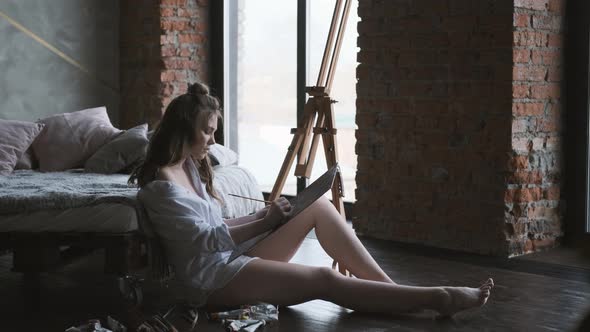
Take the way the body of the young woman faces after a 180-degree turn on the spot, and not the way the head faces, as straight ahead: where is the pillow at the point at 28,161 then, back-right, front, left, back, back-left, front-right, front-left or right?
front-right

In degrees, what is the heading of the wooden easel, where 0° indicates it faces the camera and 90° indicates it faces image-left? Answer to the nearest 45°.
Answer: approximately 45°

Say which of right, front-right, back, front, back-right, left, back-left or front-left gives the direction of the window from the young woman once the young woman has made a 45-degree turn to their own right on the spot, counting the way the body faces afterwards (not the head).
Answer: back-left

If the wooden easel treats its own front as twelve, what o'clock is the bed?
The bed is roughly at 12 o'clock from the wooden easel.

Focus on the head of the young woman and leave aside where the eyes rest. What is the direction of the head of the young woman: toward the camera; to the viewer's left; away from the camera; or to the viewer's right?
to the viewer's right

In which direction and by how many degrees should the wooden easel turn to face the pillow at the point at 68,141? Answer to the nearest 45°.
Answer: approximately 45° to its right

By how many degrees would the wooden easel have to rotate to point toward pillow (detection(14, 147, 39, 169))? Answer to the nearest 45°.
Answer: approximately 45° to its right

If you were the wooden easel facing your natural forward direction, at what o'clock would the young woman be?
The young woman is roughly at 11 o'clock from the wooden easel.

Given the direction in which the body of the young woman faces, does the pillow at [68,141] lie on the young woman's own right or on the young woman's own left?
on the young woman's own left

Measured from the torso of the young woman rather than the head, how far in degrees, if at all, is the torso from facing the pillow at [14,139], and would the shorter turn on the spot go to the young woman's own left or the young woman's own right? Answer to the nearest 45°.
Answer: approximately 135° to the young woman's own left

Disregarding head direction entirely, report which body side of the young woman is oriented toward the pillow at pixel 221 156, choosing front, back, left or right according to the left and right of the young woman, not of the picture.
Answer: left

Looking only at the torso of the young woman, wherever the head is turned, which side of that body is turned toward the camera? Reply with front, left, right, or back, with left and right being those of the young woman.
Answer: right

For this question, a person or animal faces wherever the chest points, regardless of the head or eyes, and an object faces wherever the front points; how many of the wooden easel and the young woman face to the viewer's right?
1

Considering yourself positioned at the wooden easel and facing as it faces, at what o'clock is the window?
The window is roughly at 4 o'clock from the wooden easel.

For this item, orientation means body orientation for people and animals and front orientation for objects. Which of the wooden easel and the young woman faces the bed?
the wooden easel
